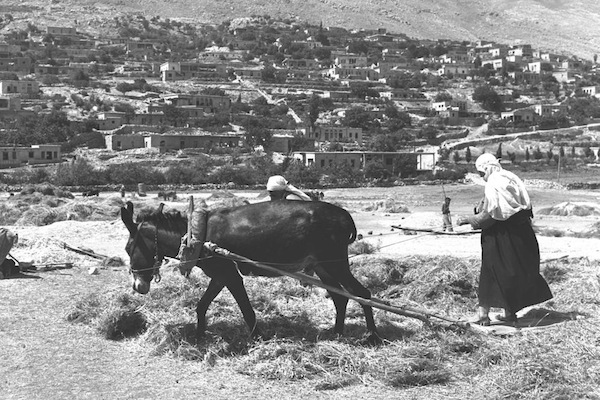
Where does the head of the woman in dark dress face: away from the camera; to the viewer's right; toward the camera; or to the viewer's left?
to the viewer's left

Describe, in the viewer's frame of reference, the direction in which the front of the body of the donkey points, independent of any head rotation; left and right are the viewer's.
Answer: facing to the left of the viewer

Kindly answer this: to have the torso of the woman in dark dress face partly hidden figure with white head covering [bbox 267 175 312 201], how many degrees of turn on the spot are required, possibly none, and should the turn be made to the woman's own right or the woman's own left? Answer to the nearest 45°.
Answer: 0° — they already face them

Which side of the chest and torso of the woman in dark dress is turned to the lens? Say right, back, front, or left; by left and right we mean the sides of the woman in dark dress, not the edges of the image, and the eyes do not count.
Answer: left

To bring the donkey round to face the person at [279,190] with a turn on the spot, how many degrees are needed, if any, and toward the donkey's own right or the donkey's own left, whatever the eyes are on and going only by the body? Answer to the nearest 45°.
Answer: approximately 90° to the donkey's own right

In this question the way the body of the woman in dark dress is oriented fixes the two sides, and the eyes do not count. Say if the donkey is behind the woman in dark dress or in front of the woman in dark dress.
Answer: in front

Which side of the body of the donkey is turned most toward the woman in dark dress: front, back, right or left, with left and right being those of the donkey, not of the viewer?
back
